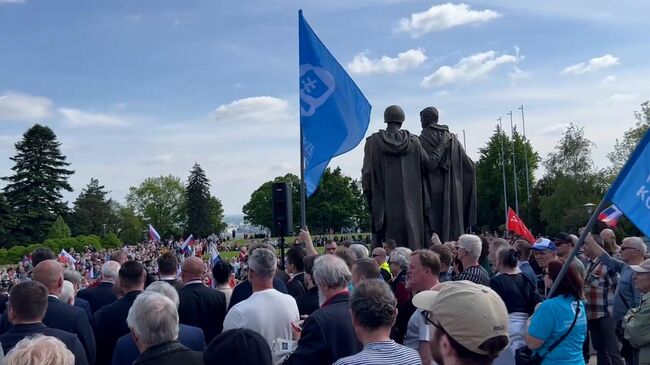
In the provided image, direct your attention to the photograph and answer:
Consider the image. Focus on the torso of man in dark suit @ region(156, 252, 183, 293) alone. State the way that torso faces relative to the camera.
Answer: away from the camera

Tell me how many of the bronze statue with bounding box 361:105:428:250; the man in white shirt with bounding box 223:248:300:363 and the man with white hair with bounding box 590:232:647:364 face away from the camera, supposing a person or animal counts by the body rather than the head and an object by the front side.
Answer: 2

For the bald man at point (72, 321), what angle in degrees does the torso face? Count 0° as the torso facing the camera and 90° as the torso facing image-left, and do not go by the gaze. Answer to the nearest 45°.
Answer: approximately 180°

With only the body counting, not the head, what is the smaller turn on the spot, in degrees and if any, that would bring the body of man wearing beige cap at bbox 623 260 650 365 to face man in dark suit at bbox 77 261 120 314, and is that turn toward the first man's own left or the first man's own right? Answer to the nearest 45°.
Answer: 0° — they already face them

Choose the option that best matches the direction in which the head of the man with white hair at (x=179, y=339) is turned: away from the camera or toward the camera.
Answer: away from the camera

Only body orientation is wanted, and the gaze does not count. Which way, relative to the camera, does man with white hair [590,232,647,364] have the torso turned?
to the viewer's left

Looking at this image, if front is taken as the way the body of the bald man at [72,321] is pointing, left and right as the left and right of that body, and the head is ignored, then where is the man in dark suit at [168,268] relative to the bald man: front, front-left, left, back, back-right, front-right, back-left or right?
front-right

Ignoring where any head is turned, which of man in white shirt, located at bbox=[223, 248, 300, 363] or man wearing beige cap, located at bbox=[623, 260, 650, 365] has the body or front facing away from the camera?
the man in white shirt

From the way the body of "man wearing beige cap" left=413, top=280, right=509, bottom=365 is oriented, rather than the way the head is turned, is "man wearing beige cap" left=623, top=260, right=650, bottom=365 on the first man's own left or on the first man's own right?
on the first man's own right

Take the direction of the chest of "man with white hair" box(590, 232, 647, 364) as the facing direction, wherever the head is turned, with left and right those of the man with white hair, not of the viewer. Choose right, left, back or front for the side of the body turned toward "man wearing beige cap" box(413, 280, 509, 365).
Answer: left
